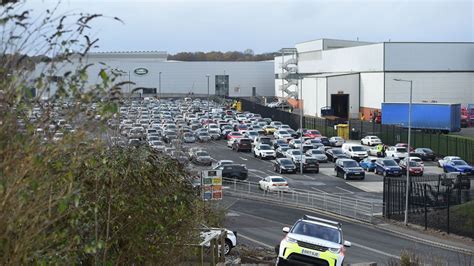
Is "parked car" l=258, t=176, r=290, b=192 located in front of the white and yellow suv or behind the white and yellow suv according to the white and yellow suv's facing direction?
behind

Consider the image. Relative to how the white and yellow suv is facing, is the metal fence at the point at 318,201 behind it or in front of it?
behind

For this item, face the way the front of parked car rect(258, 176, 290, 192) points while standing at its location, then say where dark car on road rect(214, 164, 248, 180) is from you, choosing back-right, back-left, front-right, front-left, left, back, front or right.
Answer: front

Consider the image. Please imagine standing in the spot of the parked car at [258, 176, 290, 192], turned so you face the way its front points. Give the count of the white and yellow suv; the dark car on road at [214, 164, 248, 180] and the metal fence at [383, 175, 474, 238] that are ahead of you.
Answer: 1

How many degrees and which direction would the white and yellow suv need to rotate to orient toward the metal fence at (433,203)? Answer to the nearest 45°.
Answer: approximately 180°

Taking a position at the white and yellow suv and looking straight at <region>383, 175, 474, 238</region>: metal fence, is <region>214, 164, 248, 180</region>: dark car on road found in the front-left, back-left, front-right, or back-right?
front-left

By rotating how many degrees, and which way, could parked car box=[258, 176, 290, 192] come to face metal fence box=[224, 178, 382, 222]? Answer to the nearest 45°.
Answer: approximately 180°

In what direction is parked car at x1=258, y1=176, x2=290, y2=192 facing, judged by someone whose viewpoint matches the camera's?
facing away from the viewer and to the left of the viewer

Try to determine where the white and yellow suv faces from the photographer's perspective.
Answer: facing the viewer

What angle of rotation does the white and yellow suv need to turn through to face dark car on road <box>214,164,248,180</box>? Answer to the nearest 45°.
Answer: approximately 180°
